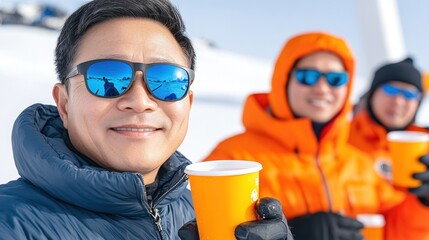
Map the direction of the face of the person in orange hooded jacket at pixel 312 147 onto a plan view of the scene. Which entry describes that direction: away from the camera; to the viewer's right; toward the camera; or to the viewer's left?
toward the camera

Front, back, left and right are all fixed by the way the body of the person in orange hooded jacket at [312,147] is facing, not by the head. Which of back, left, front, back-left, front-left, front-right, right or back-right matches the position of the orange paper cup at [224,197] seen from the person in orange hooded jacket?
front

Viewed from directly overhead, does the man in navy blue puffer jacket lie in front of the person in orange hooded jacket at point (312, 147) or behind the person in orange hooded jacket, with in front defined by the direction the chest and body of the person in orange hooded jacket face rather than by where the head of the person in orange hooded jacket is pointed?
in front

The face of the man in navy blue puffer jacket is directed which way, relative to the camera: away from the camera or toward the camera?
toward the camera

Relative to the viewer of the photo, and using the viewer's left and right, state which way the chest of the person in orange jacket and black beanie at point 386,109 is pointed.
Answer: facing the viewer and to the right of the viewer

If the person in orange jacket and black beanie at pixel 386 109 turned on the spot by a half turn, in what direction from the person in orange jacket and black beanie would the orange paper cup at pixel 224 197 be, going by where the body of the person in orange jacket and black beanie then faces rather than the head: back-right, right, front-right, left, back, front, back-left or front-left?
back-left

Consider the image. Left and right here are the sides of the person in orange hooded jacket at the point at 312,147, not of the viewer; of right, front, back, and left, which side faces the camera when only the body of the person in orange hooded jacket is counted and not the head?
front

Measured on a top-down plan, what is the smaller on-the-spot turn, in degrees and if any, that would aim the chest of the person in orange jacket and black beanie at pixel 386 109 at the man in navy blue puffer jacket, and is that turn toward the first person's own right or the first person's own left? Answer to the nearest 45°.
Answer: approximately 45° to the first person's own right

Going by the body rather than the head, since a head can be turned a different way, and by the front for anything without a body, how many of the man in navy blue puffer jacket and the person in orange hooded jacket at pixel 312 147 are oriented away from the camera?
0

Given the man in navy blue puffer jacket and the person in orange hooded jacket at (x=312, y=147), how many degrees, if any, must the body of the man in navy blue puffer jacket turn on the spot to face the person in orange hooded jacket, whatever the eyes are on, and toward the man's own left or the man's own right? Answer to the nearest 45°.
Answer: approximately 90° to the man's own left
